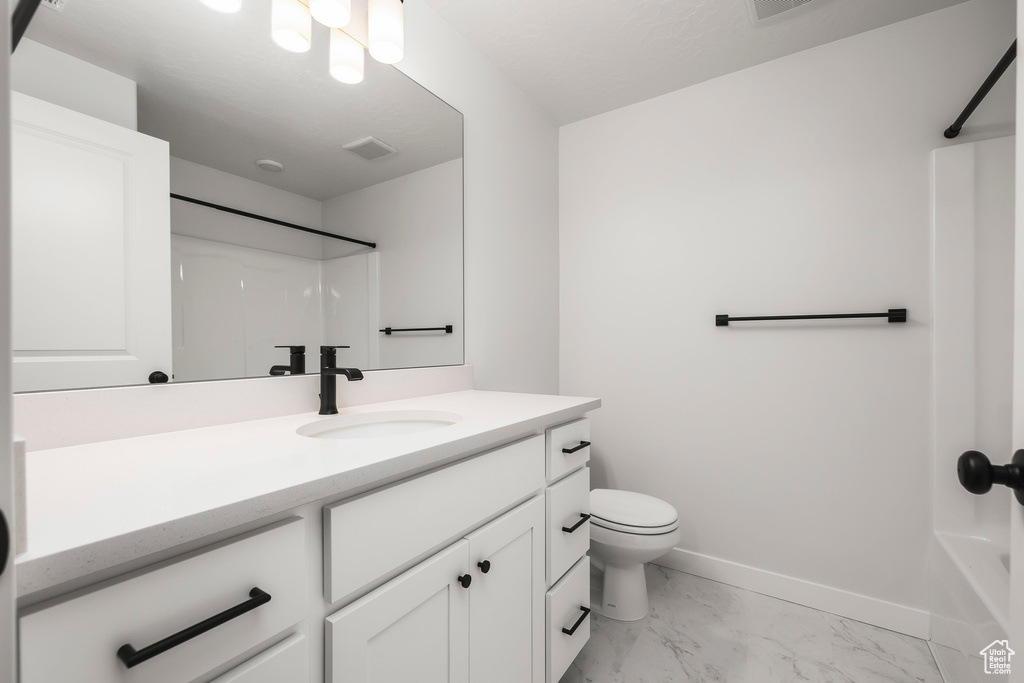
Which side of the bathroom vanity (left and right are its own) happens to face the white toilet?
left

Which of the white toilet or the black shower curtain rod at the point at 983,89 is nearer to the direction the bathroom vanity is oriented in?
the black shower curtain rod

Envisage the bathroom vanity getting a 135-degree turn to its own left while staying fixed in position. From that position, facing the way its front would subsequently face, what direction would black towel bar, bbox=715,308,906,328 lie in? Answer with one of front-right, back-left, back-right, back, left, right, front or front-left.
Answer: right

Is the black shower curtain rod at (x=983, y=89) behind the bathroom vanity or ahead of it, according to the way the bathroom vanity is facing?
ahead

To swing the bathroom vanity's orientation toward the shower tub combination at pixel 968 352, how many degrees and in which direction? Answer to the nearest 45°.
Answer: approximately 45° to its left

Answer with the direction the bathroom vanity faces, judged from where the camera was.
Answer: facing the viewer and to the right of the viewer
